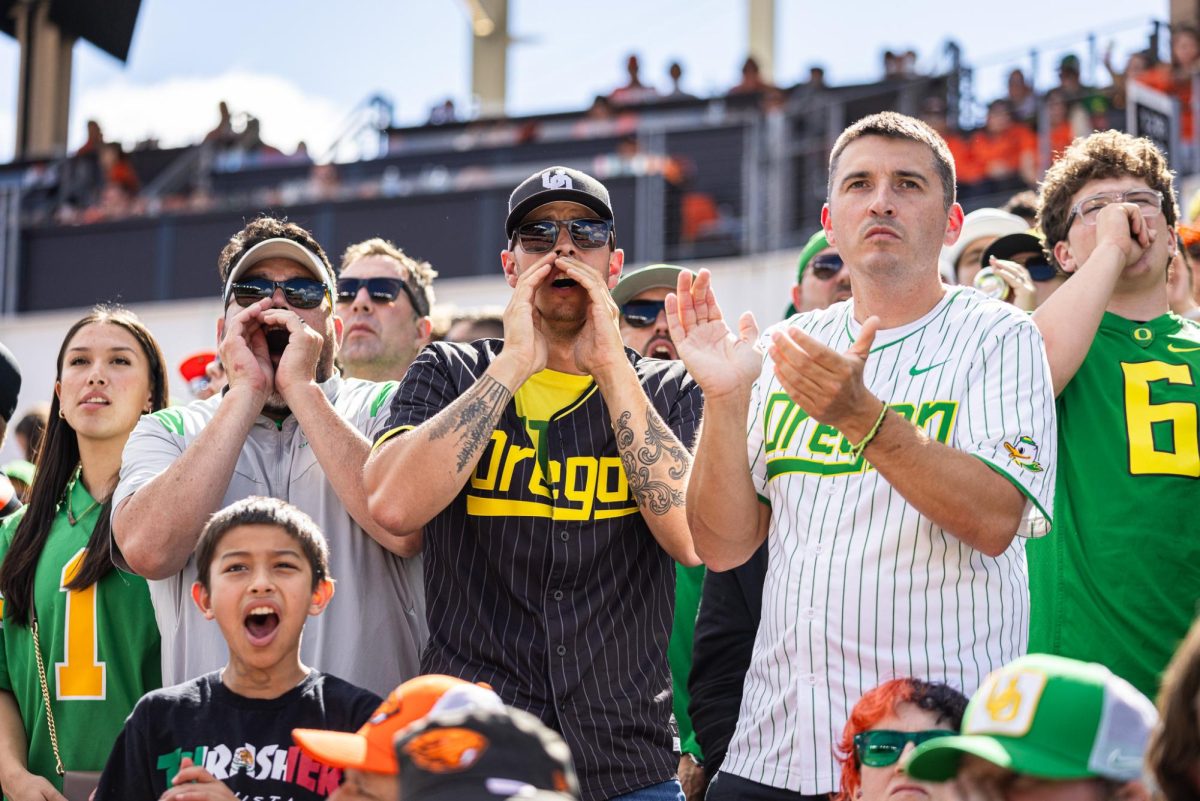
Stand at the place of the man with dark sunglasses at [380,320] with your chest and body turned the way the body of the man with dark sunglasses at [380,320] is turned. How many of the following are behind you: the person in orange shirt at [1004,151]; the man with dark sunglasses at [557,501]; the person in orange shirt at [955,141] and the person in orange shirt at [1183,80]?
3

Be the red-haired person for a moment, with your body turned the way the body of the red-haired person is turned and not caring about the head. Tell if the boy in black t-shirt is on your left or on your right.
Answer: on your right

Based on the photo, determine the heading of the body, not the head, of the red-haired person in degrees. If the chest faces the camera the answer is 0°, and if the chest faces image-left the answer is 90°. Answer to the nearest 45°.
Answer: approximately 0°

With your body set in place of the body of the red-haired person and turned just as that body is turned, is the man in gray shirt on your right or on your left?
on your right

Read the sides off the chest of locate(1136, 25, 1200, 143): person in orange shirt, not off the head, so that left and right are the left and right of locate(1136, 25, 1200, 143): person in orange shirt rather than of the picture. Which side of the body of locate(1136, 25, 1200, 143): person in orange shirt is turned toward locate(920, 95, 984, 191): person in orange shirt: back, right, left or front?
right

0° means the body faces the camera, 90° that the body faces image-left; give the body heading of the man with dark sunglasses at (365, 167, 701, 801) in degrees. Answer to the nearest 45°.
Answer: approximately 0°

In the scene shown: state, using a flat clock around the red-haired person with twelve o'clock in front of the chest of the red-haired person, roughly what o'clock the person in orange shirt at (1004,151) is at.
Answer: The person in orange shirt is roughly at 6 o'clock from the red-haired person.

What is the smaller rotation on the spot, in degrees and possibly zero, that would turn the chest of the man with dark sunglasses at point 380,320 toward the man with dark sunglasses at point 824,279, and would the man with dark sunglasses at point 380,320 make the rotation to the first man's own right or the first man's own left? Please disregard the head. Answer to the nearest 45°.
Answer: approximately 135° to the first man's own left
